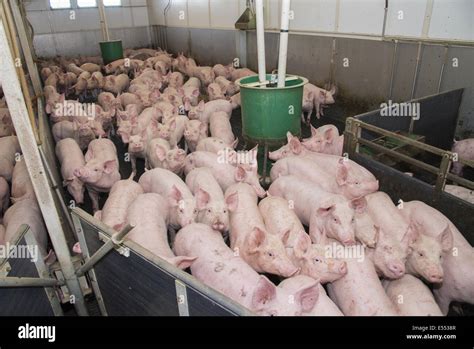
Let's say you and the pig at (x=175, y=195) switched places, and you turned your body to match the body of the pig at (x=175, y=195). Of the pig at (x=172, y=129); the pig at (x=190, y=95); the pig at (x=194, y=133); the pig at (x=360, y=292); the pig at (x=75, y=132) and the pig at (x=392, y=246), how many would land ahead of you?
2

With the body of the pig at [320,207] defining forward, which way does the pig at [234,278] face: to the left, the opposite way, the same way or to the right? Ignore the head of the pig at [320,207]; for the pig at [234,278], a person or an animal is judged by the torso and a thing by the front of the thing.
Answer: the same way

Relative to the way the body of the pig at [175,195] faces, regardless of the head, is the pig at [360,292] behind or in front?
in front

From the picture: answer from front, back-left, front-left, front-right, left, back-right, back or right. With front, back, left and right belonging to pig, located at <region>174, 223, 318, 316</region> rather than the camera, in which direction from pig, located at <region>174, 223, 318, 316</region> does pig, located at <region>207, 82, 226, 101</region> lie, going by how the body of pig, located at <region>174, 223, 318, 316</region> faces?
back-left

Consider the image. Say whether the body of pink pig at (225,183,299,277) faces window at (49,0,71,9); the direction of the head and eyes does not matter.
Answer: no

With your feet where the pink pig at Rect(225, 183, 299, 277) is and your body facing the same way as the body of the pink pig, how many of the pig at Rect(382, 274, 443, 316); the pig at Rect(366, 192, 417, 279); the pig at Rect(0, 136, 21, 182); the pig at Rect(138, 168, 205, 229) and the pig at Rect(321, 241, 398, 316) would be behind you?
2

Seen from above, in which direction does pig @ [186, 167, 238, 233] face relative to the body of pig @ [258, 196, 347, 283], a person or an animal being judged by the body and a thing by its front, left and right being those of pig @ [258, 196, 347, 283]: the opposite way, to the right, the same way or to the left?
the same way

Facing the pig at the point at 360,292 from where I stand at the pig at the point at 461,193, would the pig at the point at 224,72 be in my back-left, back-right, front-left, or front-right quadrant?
back-right

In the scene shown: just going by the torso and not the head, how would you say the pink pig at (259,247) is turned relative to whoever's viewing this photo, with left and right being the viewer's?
facing the viewer and to the right of the viewer

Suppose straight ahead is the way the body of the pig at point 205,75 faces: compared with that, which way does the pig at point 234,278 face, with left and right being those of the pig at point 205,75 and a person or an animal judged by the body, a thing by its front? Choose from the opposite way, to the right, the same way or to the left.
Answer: the same way

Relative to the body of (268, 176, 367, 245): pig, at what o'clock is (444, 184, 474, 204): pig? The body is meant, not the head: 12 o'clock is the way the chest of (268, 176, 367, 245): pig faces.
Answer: (444, 184, 474, 204): pig is roughly at 10 o'clock from (268, 176, 367, 245): pig.

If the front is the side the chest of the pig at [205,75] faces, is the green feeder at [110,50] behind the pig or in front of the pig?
behind
